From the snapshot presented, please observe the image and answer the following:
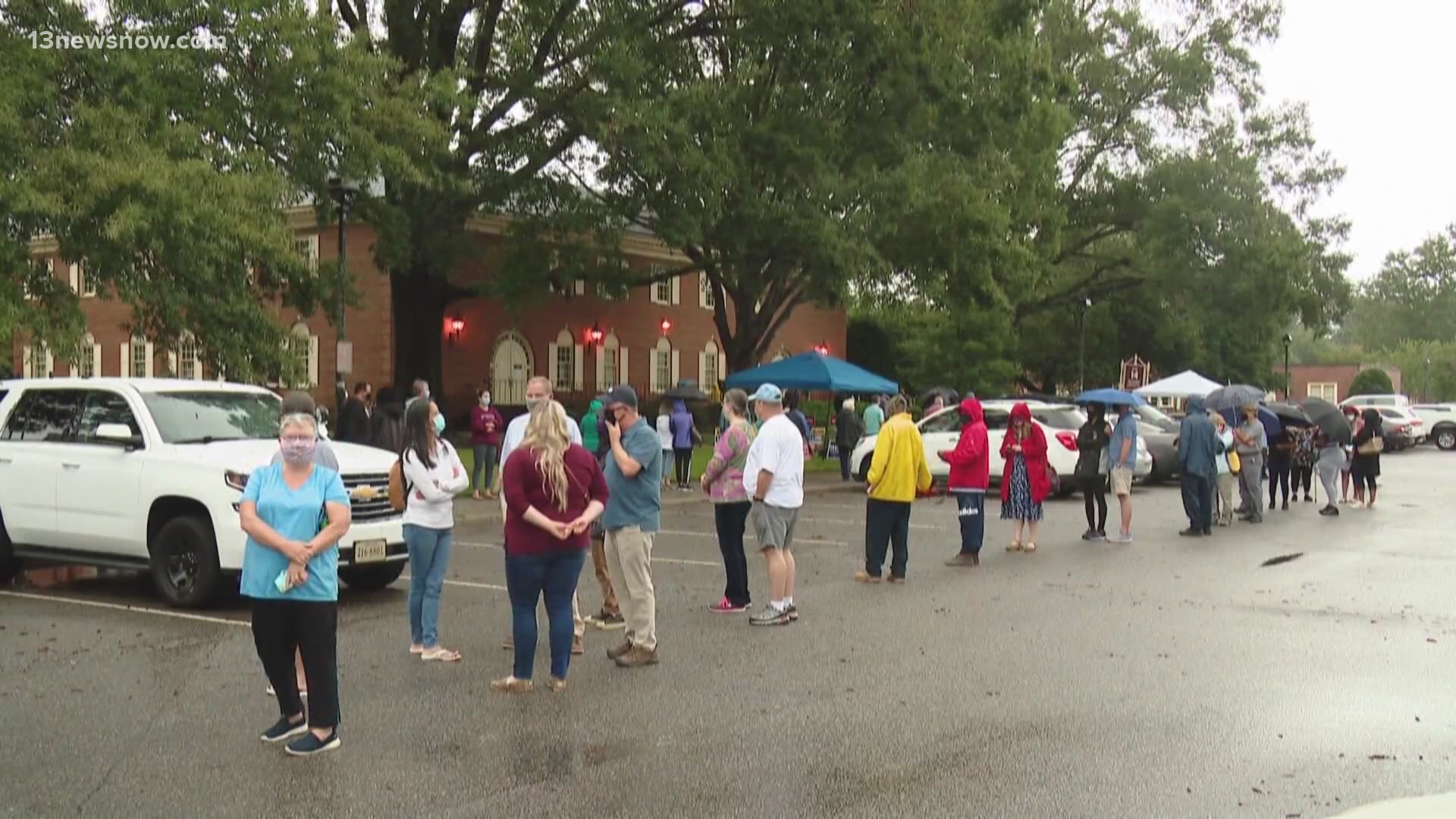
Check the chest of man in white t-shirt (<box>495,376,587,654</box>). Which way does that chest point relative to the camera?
toward the camera

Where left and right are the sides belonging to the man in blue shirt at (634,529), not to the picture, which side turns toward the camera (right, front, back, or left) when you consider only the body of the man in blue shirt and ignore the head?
left

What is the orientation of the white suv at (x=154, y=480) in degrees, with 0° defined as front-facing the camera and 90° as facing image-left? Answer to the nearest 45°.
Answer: approximately 315°

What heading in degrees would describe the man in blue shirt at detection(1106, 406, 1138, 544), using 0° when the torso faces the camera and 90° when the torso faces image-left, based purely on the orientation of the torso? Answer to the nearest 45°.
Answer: approximately 90°

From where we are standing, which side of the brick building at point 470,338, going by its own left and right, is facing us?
front

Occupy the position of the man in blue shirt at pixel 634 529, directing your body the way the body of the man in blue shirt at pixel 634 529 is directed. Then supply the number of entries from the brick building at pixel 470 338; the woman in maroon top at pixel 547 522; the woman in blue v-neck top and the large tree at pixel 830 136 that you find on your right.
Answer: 2

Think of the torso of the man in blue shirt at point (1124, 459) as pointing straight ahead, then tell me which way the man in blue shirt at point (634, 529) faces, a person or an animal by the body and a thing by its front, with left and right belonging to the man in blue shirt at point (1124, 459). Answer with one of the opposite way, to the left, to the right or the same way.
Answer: the same way

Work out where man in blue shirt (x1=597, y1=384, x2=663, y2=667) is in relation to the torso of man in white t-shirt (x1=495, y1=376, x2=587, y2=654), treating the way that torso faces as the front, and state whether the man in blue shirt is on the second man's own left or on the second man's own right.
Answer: on the second man's own left

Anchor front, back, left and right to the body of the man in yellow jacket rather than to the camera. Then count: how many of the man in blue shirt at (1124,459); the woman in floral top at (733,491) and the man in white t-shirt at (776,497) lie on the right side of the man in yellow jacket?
1

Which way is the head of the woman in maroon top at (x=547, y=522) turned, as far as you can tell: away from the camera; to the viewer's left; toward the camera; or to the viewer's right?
away from the camera

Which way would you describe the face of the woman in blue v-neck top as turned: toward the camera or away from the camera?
toward the camera

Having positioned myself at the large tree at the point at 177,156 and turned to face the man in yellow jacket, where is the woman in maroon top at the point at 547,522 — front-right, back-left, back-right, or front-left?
front-right

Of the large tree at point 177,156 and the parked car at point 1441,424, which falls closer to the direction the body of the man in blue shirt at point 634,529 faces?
the large tree
